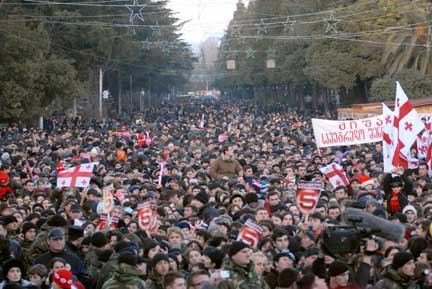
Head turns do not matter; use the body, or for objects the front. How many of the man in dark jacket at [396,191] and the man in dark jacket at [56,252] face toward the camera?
2

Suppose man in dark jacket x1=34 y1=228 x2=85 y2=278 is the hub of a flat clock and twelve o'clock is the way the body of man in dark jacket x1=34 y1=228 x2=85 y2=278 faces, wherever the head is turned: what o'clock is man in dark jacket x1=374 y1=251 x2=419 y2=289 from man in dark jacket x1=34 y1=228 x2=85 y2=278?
man in dark jacket x1=374 y1=251 x2=419 y2=289 is roughly at 10 o'clock from man in dark jacket x1=34 y1=228 x2=85 y2=278.

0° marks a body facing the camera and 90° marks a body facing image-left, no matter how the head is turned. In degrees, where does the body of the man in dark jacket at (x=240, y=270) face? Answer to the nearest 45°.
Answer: approximately 315°

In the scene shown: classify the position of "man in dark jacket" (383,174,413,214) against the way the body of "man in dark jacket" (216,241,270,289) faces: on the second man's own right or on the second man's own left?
on the second man's own left

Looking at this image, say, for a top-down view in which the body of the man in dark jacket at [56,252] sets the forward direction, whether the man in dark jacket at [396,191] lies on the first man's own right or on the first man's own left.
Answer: on the first man's own left

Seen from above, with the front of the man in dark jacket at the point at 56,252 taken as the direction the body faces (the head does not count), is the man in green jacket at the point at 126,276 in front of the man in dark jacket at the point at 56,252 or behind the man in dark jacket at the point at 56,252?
in front
